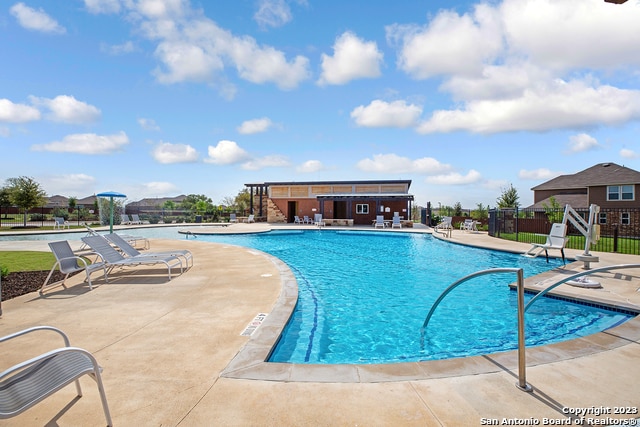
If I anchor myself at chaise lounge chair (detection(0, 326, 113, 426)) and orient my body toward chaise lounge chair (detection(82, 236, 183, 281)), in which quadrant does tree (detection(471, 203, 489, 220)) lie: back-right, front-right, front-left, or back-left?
front-right

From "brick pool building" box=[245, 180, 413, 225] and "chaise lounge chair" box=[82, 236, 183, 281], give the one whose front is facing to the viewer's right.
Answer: the chaise lounge chair

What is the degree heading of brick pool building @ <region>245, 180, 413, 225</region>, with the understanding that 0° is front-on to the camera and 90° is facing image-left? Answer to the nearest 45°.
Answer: approximately 0°

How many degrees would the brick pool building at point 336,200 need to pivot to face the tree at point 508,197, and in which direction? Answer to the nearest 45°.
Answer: approximately 90° to its left

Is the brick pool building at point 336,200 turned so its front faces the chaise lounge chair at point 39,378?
yes

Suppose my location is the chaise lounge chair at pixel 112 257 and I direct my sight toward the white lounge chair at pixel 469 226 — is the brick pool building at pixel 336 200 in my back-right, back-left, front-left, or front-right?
front-left

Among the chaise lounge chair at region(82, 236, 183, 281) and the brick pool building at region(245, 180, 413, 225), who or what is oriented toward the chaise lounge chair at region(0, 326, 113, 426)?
the brick pool building

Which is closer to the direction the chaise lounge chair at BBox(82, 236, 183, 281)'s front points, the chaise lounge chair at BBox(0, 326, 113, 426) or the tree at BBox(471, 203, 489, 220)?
the tree

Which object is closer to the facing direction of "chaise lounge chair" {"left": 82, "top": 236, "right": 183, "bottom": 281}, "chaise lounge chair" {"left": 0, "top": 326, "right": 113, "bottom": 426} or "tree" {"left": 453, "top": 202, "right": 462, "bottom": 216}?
the tree

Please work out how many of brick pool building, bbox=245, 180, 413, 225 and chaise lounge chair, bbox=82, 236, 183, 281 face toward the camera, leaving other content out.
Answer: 1

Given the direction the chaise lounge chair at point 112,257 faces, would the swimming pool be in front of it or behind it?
in front

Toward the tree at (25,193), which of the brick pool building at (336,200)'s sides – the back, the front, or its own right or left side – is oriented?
right

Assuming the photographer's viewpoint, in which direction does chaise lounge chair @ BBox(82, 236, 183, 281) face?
facing to the right of the viewer

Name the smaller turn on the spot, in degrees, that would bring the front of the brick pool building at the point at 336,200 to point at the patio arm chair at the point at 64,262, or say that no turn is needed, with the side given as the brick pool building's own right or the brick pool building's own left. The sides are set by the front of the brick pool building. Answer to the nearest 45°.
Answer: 0° — it already faces it

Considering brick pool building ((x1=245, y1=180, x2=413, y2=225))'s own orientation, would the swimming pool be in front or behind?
in front
